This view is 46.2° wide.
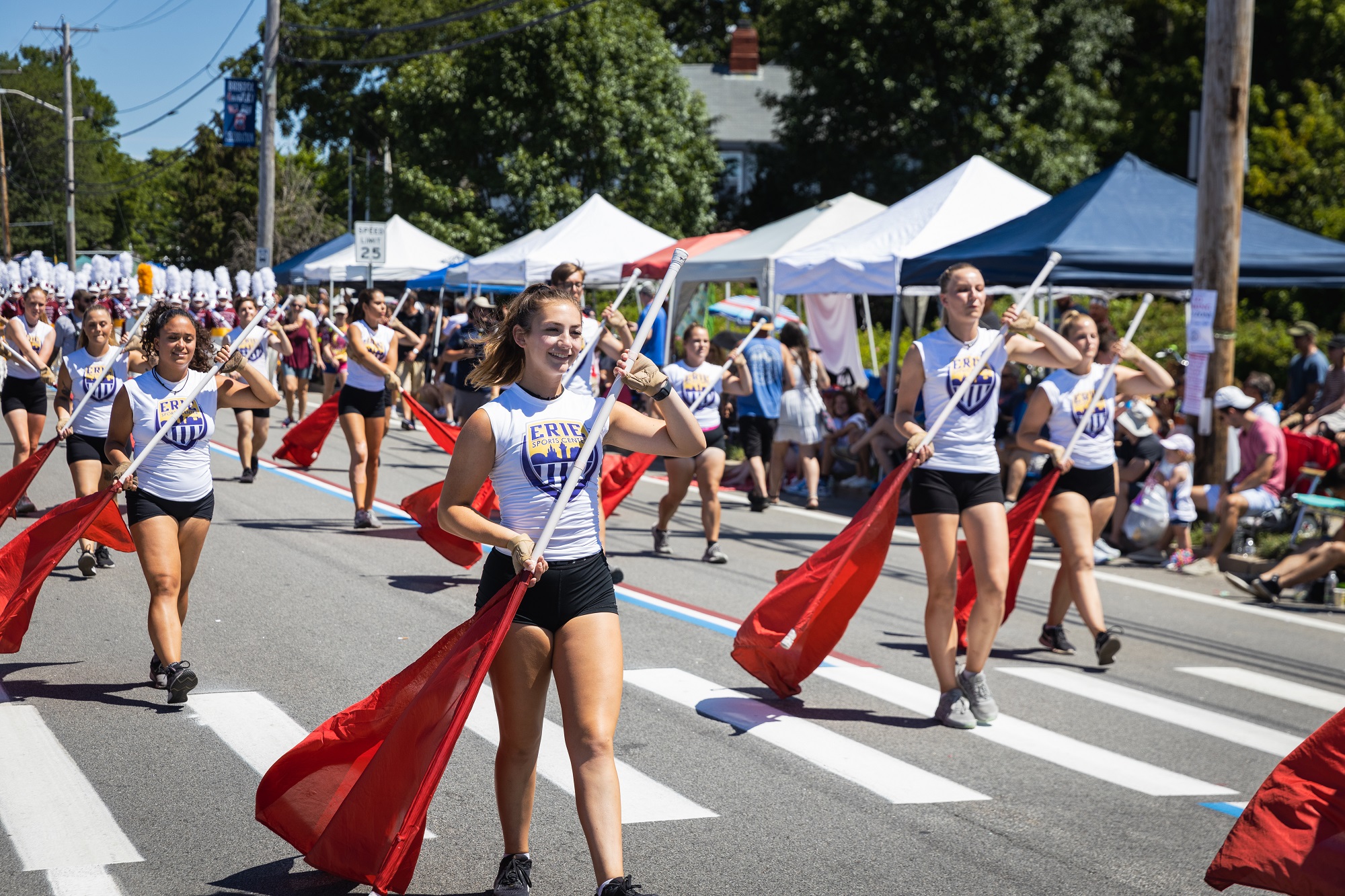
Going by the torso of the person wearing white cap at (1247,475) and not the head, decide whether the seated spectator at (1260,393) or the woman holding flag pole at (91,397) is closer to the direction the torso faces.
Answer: the woman holding flag pole

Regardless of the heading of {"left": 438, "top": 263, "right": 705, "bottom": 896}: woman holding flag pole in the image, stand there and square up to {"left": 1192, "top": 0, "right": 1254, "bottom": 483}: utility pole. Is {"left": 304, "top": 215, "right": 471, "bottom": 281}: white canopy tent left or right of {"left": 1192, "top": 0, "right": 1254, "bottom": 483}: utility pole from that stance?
left

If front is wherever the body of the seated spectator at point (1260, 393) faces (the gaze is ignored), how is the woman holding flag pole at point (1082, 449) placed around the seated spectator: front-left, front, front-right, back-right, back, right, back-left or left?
left

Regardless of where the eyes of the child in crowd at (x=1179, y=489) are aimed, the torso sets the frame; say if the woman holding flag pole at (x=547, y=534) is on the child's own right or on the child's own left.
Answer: on the child's own left

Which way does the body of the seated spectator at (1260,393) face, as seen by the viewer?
to the viewer's left

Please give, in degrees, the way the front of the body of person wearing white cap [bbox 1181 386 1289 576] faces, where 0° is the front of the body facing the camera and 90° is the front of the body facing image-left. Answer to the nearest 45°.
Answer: approximately 90°

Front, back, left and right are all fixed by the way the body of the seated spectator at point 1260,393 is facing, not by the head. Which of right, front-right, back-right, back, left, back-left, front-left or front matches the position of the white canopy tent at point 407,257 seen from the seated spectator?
front-right

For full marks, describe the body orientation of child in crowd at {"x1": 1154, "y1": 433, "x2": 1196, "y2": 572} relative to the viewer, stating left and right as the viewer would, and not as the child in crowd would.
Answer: facing to the left of the viewer
